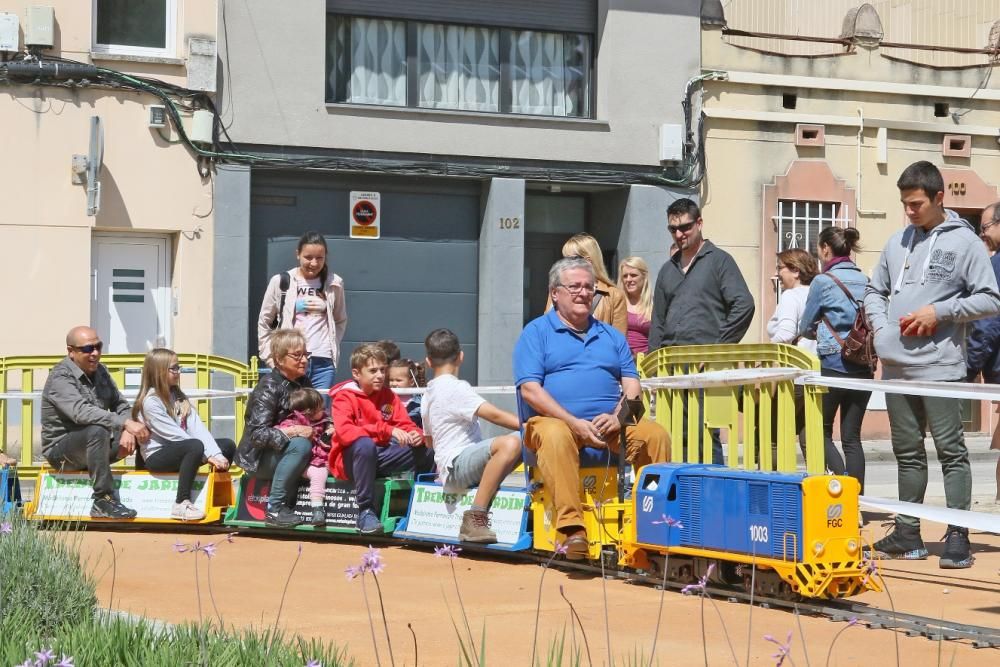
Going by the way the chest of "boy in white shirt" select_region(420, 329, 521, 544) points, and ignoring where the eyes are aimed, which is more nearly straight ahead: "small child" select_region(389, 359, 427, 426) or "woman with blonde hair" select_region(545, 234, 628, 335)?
the woman with blonde hair

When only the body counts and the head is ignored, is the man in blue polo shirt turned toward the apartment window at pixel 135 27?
no

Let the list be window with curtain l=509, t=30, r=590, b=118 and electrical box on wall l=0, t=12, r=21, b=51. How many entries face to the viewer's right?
0

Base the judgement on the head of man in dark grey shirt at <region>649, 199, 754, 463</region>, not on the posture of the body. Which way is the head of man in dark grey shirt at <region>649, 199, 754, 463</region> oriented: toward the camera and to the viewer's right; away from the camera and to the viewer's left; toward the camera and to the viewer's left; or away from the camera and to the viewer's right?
toward the camera and to the viewer's left

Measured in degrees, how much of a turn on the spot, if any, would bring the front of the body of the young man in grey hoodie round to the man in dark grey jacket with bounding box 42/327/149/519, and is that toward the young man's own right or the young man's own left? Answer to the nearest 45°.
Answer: approximately 45° to the young man's own right

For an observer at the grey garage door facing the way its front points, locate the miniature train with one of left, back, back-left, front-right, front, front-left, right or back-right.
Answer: front

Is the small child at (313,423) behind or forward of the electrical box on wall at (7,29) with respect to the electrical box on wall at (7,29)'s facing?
forward

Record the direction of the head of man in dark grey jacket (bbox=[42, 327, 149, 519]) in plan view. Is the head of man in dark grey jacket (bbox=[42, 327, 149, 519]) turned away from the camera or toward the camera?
toward the camera

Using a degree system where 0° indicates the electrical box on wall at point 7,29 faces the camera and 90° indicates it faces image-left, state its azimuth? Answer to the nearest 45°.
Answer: approximately 0°

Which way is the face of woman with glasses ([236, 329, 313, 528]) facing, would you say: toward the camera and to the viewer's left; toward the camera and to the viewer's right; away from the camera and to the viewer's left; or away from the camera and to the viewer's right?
toward the camera and to the viewer's right

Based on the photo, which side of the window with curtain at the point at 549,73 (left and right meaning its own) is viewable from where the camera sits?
front

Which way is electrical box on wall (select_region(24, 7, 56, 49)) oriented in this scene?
toward the camera

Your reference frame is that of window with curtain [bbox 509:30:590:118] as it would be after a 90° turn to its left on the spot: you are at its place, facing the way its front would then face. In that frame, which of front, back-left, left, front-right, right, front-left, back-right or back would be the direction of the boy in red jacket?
right

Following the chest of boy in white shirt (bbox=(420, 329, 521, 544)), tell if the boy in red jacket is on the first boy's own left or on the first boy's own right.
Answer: on the first boy's own left

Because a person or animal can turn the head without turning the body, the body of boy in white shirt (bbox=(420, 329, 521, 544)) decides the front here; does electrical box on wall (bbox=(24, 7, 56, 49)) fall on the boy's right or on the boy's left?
on the boy's left

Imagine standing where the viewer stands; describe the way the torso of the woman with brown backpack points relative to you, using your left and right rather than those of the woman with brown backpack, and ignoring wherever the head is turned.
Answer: facing away from the viewer and to the left of the viewer

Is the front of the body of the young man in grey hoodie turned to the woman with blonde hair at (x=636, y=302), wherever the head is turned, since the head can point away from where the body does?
no

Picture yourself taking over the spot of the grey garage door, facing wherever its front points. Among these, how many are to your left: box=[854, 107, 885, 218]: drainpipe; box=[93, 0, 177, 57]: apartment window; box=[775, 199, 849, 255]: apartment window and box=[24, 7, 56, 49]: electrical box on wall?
2
